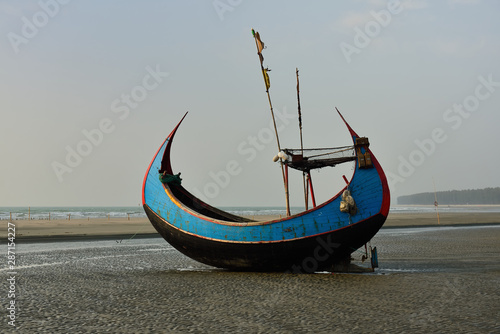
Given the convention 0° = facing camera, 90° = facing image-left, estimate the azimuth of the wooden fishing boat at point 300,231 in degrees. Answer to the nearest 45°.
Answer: approximately 90°
